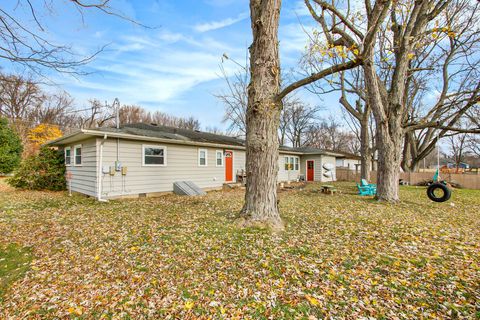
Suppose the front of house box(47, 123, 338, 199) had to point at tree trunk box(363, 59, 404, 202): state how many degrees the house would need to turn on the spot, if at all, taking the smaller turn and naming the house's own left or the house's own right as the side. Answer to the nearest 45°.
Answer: approximately 45° to the house's own left

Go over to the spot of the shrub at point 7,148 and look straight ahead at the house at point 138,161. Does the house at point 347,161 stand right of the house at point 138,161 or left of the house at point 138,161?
left

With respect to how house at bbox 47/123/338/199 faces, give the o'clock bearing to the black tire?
The black tire is roughly at 11 o'clock from the house.

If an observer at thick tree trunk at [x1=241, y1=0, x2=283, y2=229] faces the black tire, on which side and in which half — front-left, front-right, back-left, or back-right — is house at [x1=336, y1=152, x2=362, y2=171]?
front-left

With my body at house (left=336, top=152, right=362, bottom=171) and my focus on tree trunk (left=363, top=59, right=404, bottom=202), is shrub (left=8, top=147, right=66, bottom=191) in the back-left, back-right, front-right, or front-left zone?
front-right

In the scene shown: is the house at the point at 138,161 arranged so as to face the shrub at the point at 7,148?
no

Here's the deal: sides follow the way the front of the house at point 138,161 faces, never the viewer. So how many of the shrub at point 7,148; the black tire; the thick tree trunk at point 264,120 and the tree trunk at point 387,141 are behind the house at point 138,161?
1

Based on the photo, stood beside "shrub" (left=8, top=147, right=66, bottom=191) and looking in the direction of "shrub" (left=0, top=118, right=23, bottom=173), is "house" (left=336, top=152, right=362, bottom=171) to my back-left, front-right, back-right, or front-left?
back-right

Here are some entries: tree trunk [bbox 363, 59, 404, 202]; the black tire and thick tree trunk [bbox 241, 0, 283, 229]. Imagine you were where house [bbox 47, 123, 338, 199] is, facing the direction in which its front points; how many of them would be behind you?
0

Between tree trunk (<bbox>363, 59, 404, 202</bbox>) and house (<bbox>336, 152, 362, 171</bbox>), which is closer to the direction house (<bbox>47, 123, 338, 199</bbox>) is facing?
the tree trunk

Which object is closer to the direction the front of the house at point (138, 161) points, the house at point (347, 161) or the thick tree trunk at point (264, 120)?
the thick tree trunk

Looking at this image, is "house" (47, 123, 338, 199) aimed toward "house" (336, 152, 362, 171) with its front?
no
